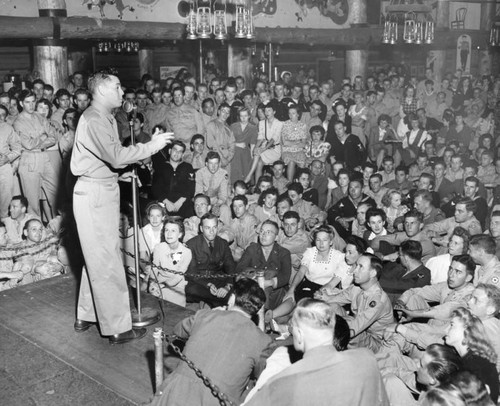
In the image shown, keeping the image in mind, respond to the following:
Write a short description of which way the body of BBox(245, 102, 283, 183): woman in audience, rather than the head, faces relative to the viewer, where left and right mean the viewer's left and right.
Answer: facing the viewer and to the left of the viewer

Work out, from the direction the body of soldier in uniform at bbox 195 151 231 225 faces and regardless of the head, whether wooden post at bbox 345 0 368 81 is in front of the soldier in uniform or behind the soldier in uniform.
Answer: behind

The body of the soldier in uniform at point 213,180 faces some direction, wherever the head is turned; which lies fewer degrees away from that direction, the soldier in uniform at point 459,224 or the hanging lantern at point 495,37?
the soldier in uniform

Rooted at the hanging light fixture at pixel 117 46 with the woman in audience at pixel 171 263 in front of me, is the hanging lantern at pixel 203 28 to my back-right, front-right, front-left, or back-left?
front-left

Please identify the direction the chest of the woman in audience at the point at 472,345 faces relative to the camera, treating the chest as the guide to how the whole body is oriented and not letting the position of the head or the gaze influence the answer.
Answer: to the viewer's left

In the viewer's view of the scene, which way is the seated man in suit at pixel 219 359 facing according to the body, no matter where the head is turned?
away from the camera

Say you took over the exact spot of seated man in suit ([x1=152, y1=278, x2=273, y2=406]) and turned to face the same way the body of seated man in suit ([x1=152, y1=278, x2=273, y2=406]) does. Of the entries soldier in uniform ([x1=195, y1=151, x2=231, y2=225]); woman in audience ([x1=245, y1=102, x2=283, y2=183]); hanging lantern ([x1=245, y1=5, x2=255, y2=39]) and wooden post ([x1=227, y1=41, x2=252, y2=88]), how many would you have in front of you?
4

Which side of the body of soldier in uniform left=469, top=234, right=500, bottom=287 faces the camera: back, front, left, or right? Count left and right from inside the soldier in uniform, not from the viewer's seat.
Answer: left

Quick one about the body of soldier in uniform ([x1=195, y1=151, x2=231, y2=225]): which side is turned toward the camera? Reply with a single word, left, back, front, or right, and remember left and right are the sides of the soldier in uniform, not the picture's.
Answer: front

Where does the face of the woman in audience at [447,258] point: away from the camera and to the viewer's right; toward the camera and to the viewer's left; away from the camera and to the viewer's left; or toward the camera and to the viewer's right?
toward the camera and to the viewer's left

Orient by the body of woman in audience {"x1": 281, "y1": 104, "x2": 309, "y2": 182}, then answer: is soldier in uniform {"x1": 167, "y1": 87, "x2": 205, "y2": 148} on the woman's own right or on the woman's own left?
on the woman's own right

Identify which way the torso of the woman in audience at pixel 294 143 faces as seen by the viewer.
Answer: toward the camera

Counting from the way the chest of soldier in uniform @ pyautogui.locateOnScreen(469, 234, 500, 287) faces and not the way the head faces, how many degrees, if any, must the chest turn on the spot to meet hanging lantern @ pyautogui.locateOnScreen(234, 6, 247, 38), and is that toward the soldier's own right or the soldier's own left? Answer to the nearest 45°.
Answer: approximately 45° to the soldier's own right

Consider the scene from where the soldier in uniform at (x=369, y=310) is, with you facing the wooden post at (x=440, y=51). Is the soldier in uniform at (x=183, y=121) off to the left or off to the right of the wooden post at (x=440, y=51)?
left

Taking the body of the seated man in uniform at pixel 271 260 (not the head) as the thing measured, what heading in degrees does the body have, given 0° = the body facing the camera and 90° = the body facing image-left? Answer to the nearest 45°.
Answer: approximately 45°

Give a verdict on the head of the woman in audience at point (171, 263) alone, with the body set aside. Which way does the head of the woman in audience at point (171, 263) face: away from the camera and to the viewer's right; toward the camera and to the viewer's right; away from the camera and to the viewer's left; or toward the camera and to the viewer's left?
toward the camera and to the viewer's left

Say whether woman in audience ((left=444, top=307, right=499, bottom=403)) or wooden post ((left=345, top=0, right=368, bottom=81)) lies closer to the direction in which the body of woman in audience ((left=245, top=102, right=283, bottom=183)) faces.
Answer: the woman in audience

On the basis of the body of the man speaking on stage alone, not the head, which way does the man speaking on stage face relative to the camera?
to the viewer's right

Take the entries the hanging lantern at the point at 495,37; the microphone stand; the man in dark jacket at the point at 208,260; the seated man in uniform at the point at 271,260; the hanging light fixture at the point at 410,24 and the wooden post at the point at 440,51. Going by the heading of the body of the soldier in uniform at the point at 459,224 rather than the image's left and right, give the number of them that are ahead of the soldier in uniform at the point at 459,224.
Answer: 3
